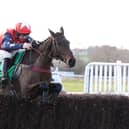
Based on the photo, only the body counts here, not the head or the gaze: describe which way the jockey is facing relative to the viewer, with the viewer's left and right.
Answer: facing the viewer and to the right of the viewer
